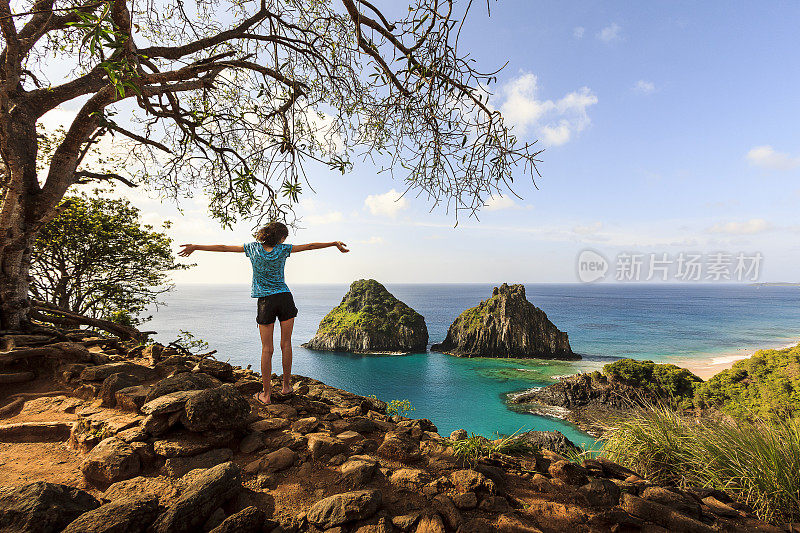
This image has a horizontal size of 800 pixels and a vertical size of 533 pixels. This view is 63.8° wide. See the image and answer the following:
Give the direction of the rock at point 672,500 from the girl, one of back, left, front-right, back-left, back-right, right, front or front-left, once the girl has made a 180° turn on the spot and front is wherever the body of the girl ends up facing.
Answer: front-left

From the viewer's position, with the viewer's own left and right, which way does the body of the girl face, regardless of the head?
facing away from the viewer

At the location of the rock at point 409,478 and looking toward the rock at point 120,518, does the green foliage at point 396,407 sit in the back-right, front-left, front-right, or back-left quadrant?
back-right

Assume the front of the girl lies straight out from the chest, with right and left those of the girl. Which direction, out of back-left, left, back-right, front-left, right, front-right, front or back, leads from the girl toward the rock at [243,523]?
back

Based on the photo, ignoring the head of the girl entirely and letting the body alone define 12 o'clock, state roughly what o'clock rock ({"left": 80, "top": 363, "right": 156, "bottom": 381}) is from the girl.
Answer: The rock is roughly at 10 o'clock from the girl.

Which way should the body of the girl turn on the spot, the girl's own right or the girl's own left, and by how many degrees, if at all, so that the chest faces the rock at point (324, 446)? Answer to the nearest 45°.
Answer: approximately 180°

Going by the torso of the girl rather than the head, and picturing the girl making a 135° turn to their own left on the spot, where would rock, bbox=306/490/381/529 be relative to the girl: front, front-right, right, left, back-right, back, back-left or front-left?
front-left

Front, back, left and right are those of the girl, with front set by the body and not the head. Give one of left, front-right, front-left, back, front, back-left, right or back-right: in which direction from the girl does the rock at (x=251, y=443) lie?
back

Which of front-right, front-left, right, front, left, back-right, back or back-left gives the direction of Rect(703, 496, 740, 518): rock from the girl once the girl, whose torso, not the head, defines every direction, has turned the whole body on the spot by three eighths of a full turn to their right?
front

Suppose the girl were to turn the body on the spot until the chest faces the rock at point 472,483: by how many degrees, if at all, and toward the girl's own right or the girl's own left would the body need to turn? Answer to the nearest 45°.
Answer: approximately 135° to the girl's own right
